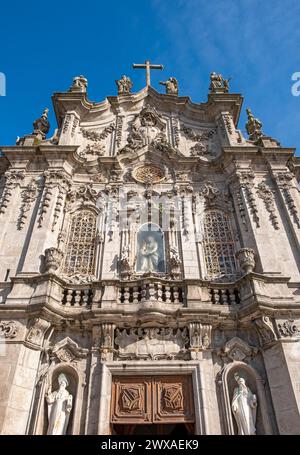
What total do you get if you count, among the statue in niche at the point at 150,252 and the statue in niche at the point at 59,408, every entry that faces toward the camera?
2

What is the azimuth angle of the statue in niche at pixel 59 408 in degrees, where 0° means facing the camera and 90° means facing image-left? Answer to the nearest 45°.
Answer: approximately 0°

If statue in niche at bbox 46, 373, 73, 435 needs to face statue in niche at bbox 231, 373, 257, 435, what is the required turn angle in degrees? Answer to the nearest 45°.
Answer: approximately 90° to its left

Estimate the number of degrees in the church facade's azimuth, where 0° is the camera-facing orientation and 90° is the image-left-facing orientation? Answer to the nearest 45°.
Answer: approximately 0°
